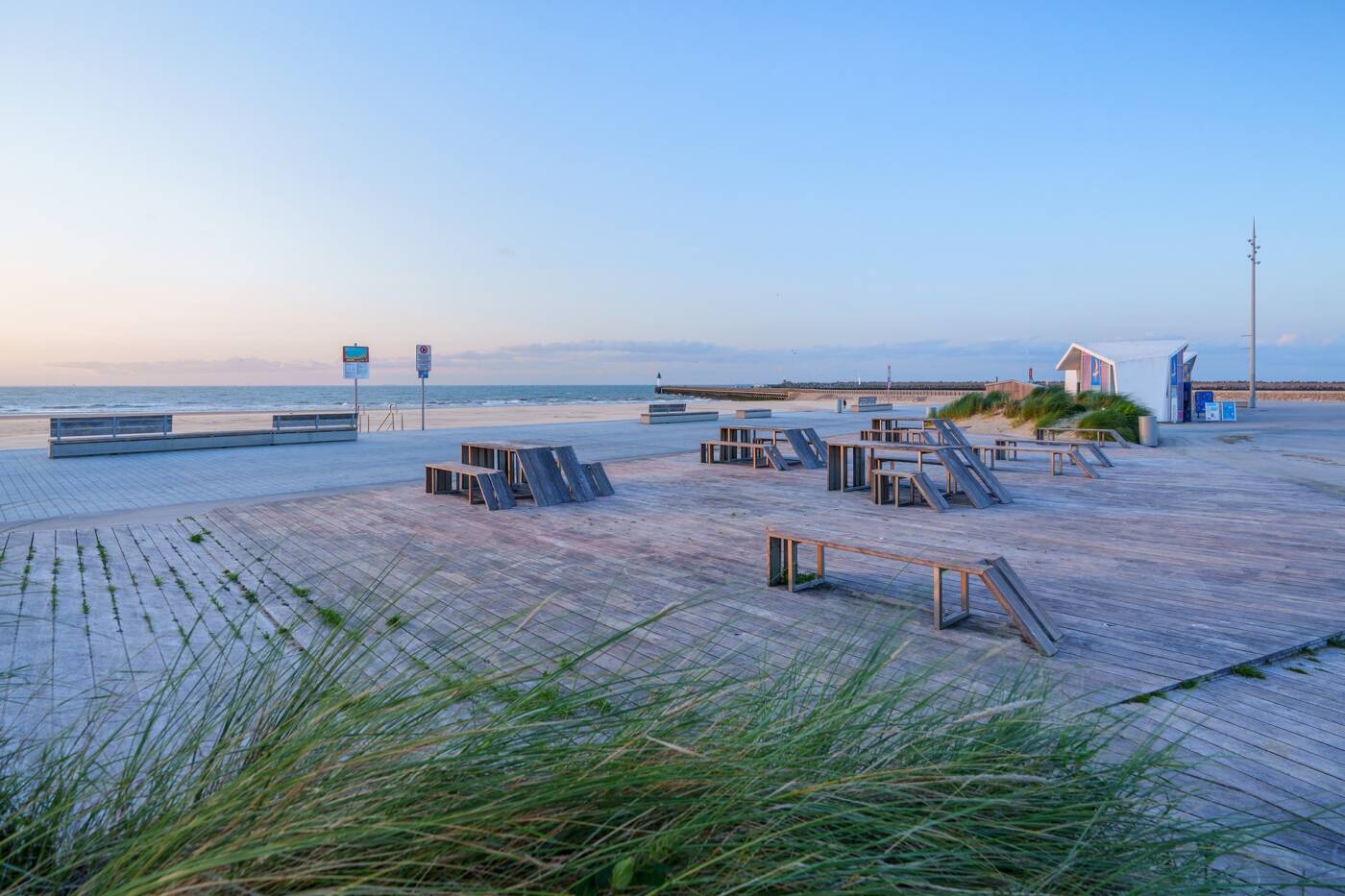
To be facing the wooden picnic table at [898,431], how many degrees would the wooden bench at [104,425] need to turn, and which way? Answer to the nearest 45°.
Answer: approximately 135° to its right

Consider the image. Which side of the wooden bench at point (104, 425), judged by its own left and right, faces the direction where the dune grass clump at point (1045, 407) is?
right

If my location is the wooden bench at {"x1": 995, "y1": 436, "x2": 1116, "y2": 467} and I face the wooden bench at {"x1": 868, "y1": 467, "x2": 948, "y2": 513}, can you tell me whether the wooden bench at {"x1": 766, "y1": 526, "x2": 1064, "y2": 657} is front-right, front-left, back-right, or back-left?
front-left

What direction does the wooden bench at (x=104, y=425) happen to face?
away from the camera

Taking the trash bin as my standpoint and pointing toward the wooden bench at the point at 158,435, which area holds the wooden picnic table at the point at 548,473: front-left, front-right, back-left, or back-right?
front-left
